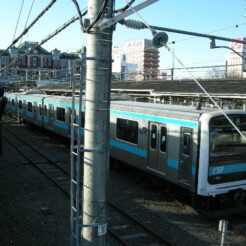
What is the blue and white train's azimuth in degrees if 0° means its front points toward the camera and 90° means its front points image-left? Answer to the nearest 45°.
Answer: approximately 315°

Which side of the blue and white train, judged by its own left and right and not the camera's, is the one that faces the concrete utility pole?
right

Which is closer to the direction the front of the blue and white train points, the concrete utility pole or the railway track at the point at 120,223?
the concrete utility pole

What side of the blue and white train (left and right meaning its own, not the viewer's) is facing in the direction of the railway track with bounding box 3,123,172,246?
right
